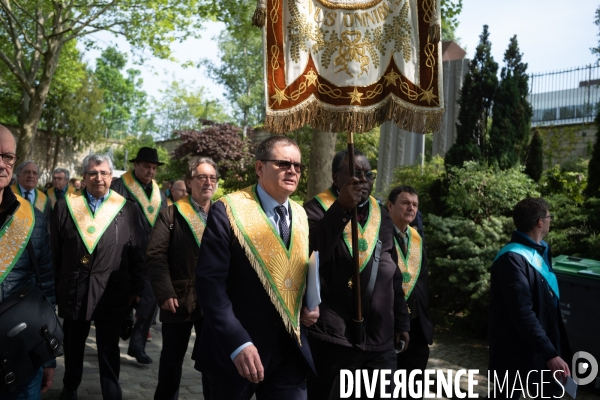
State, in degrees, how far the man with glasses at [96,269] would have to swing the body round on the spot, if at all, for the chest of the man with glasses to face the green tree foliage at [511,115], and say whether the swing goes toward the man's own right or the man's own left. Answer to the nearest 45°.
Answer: approximately 135° to the man's own left

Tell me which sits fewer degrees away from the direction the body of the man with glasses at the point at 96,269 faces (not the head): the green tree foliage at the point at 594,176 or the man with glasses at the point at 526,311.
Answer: the man with glasses

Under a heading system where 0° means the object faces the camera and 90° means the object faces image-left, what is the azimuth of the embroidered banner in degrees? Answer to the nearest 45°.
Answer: approximately 0°

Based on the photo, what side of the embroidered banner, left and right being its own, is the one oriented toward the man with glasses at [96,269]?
right

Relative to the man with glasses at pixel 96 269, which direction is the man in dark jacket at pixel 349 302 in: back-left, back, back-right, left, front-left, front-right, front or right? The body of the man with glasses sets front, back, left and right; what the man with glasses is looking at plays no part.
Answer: front-left

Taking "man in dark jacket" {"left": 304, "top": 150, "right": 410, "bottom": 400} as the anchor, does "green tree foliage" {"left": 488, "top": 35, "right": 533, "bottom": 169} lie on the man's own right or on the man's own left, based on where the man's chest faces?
on the man's own left

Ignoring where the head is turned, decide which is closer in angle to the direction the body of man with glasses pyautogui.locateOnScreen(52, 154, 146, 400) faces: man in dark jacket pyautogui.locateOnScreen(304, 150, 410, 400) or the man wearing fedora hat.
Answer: the man in dark jacket
